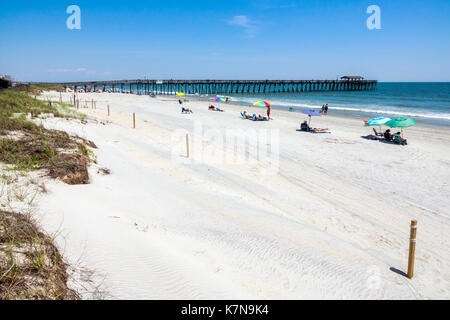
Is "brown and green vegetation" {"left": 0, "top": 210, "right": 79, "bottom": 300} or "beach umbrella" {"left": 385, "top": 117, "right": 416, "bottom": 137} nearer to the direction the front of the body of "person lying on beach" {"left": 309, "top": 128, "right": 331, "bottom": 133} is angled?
the beach umbrella

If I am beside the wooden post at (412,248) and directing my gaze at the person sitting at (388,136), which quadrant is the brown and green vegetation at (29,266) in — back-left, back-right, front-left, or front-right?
back-left

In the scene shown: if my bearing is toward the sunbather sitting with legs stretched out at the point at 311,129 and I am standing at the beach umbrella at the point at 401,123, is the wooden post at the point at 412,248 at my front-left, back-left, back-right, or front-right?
back-left

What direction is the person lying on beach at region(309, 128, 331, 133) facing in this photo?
to the viewer's right

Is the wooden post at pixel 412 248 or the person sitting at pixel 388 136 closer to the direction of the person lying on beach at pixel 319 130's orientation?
the person sitting

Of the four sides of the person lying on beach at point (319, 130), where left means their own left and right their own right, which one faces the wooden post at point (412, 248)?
right

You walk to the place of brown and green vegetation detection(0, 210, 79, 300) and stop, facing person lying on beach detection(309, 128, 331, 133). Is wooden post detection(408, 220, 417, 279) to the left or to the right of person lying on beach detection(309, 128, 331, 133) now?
right

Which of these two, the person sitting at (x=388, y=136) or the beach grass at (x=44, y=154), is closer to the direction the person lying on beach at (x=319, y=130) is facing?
the person sitting
